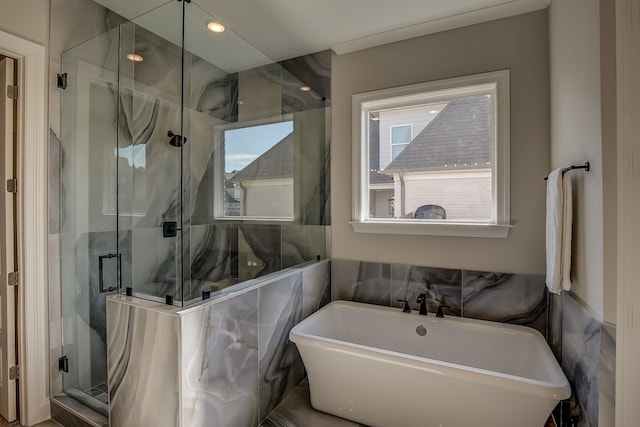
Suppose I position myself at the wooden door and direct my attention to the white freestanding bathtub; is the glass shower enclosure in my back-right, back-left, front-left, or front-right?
front-left

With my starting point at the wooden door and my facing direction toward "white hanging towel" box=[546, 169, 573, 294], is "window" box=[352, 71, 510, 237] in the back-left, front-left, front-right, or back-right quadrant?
front-left

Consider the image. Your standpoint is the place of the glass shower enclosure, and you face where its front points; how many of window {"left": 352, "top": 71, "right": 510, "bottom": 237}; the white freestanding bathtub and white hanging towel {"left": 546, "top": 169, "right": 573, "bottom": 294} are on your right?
0

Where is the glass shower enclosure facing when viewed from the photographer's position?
facing the viewer and to the left of the viewer

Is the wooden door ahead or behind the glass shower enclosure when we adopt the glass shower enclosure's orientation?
ahead

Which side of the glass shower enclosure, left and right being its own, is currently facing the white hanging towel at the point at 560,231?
left

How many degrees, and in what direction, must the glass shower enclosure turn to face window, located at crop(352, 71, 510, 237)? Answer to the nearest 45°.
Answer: approximately 135° to its left

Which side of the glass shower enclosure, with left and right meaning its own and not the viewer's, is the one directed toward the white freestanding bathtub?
left

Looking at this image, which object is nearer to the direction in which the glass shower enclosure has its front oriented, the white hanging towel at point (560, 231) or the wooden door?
the wooden door
